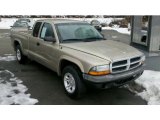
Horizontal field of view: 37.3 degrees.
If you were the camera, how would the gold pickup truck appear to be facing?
facing the viewer and to the right of the viewer
